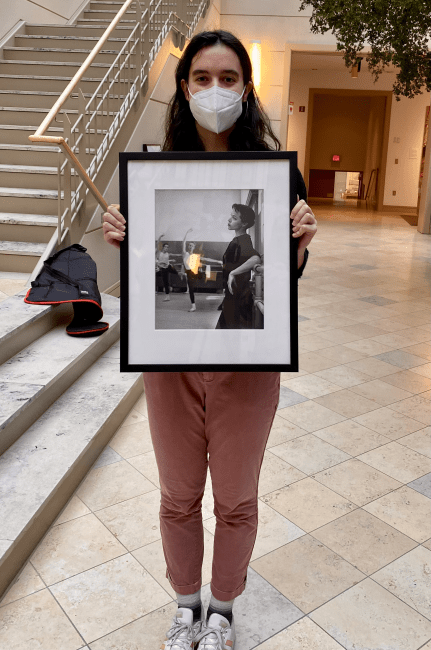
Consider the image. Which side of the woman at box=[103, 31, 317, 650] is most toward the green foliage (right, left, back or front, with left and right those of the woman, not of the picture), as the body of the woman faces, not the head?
back

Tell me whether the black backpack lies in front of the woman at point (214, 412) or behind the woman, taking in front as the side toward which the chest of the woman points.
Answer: behind

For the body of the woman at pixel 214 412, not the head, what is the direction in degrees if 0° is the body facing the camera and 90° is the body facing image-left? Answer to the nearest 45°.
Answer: approximately 0°

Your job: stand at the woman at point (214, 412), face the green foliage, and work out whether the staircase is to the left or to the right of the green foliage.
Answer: left
